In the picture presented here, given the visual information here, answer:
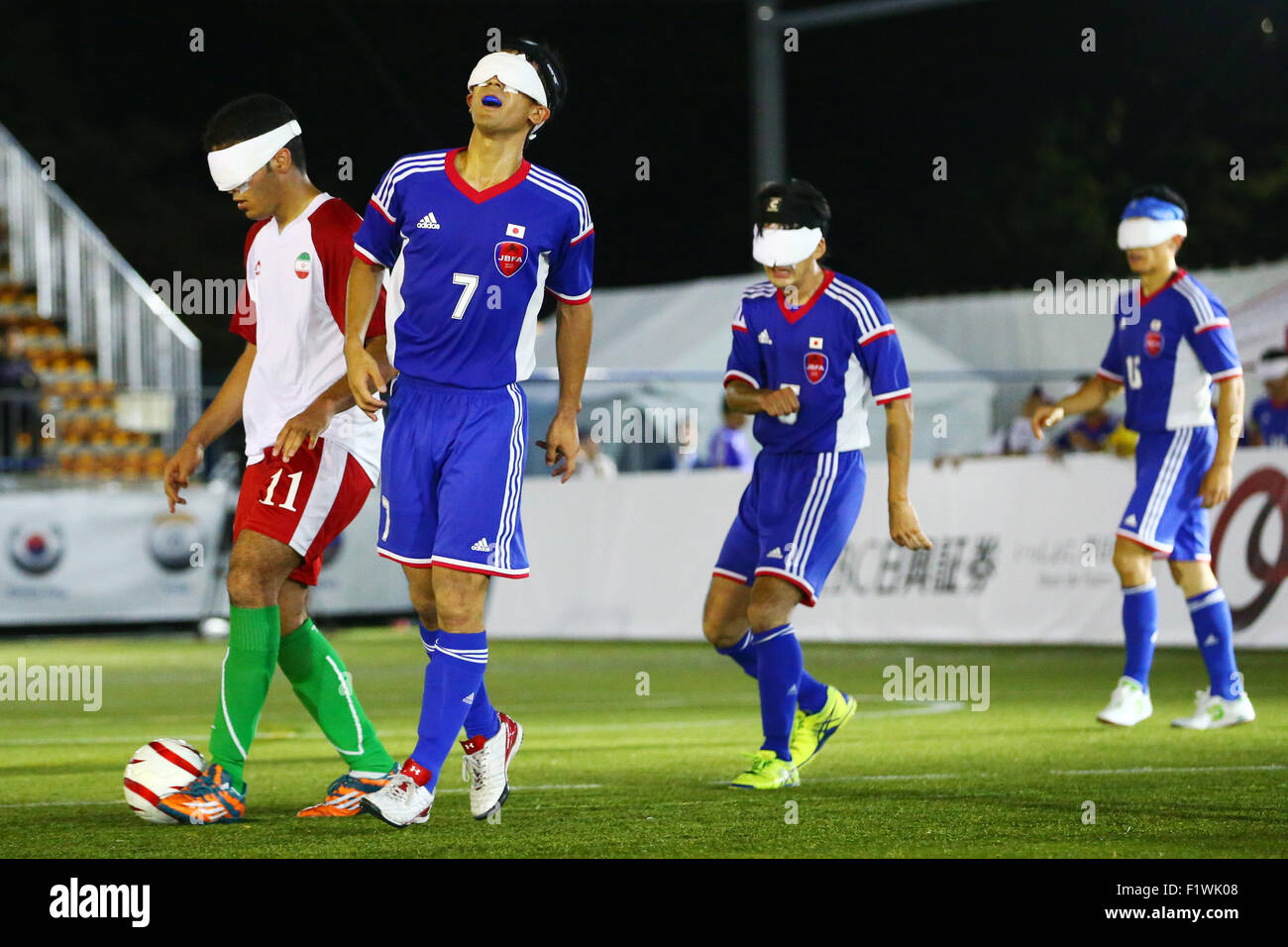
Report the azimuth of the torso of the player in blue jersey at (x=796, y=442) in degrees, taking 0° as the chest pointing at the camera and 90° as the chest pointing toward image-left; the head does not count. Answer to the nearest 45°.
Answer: approximately 45°

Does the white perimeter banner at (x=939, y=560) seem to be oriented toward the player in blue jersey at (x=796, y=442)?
yes

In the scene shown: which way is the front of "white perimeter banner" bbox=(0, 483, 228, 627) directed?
toward the camera

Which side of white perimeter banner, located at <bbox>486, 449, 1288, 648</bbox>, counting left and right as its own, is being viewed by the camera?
front

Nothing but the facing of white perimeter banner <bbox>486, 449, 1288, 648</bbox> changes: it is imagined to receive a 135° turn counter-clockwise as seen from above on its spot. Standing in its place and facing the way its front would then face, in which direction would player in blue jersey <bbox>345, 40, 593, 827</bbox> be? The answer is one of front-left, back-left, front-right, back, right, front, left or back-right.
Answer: back-right

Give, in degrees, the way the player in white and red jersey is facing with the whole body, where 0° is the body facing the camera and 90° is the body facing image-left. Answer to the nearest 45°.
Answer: approximately 45°

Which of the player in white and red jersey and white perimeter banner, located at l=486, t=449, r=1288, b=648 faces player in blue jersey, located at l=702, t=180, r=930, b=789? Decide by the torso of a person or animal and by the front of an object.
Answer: the white perimeter banner

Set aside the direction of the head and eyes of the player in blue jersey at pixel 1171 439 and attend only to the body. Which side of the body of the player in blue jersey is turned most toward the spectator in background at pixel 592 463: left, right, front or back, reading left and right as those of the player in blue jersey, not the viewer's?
right

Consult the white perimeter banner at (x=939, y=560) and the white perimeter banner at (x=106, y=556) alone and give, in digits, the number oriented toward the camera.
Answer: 2

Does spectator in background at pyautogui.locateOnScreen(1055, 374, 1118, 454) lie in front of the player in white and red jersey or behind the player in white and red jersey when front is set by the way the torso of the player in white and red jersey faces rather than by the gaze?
behind

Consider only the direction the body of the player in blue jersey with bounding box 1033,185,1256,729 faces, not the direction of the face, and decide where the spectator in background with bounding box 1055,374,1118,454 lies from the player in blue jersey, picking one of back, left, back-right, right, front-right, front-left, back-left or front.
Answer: back-right

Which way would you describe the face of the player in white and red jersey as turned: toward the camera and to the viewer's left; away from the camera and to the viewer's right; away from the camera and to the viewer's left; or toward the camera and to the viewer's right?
toward the camera and to the viewer's left

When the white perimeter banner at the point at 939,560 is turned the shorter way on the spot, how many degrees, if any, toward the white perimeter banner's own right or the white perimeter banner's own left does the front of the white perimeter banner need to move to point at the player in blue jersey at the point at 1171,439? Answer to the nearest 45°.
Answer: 0° — it already faces them
